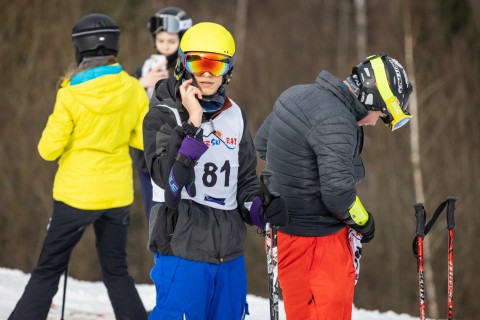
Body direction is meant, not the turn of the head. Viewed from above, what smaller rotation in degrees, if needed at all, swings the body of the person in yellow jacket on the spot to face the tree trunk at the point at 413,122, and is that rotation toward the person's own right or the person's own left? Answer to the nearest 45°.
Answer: approximately 45° to the person's own right

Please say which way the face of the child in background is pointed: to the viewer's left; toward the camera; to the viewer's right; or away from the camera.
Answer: toward the camera

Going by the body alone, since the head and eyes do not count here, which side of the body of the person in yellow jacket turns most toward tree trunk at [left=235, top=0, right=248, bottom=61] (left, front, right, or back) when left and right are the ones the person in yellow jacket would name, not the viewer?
front

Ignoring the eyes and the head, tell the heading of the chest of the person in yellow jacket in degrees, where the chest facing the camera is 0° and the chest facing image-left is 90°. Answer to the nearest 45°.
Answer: approximately 180°

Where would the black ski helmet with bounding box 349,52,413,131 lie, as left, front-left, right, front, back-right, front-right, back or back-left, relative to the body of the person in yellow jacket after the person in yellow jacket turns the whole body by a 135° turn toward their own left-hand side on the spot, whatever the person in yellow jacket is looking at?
left

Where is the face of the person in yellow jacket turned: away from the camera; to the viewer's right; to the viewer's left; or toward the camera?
away from the camera
